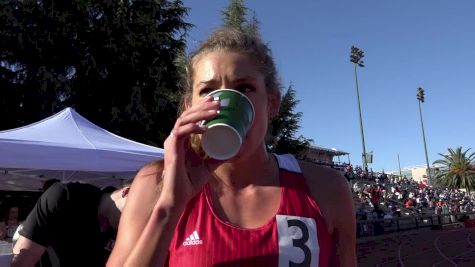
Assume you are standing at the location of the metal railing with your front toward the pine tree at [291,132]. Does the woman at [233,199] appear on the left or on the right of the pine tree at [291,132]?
left

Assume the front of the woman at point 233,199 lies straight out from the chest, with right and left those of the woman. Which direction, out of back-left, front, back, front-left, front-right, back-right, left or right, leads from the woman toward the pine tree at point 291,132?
back

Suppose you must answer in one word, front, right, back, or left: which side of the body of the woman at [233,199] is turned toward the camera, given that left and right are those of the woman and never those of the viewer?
front

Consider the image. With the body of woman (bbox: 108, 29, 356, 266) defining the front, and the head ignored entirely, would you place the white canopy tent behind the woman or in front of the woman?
behind

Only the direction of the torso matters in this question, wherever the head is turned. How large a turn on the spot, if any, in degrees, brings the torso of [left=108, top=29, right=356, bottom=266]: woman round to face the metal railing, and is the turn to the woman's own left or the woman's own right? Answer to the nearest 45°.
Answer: approximately 180°

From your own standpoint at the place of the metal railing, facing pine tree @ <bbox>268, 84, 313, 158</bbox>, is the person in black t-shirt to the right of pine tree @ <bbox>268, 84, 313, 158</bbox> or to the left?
left

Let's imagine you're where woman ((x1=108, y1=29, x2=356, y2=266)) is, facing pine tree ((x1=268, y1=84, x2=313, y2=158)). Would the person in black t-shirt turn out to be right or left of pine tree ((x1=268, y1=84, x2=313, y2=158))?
left

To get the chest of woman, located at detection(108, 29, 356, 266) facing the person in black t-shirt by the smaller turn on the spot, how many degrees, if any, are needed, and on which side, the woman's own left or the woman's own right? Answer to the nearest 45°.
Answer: approximately 135° to the woman's own right
